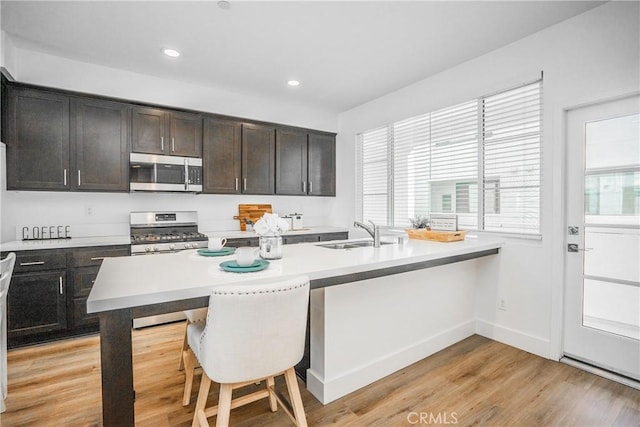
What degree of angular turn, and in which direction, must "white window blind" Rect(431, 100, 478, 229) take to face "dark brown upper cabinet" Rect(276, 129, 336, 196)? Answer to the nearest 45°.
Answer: approximately 45° to its right

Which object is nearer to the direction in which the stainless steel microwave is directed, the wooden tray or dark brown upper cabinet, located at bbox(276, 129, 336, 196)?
the wooden tray

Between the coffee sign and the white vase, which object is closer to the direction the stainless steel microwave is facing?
the white vase

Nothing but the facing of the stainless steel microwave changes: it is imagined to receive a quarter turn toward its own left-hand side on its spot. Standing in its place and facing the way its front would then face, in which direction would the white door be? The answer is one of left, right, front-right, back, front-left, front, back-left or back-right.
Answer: front-right

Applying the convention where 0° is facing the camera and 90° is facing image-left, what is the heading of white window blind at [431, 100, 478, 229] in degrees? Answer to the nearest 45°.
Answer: approximately 45°

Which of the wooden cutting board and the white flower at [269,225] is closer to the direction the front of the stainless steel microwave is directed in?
the white flower

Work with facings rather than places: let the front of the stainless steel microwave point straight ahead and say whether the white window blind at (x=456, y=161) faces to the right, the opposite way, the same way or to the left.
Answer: to the right

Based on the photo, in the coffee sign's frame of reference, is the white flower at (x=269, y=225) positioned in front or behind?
in front

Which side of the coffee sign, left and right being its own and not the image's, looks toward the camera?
front

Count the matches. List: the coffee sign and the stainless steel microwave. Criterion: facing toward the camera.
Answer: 2

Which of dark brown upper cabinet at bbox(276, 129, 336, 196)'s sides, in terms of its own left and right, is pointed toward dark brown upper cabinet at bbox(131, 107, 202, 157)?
right

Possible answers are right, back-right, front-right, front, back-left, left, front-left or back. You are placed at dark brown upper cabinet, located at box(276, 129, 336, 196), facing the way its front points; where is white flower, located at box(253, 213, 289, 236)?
front-right

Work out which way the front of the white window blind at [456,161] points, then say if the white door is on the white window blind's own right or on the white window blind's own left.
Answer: on the white window blind's own left
